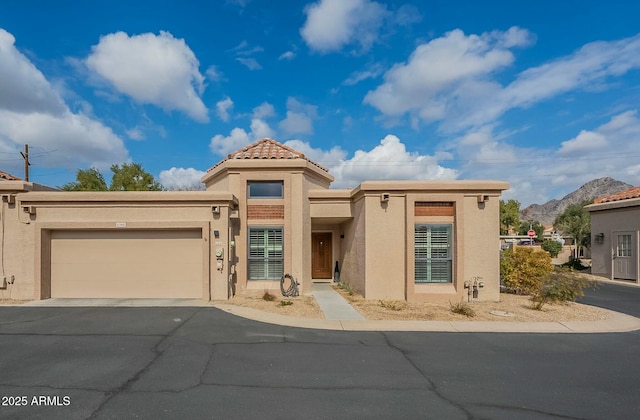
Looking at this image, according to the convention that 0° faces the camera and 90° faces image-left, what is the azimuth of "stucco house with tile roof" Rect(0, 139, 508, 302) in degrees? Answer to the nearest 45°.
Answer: approximately 0°

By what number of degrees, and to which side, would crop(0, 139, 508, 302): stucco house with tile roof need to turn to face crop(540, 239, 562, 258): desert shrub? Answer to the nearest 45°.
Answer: approximately 135° to its left

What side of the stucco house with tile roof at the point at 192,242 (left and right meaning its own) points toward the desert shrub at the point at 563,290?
left

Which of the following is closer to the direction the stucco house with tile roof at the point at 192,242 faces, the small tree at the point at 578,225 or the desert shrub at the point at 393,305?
the desert shrub

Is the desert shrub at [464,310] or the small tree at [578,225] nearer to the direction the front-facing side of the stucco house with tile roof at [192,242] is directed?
the desert shrub

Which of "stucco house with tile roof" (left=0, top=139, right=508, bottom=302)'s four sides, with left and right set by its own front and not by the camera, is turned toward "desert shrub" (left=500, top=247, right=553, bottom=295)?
left
